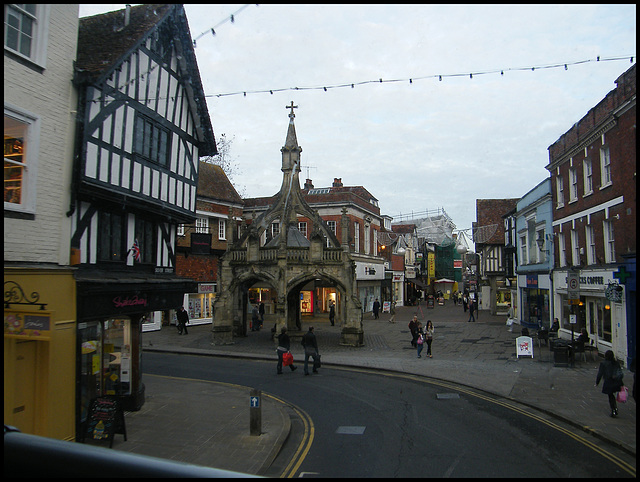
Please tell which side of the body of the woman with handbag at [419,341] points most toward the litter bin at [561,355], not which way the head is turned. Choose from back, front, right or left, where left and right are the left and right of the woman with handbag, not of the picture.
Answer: left

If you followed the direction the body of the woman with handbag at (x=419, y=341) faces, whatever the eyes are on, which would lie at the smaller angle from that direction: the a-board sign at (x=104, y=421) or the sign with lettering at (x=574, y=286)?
the a-board sign

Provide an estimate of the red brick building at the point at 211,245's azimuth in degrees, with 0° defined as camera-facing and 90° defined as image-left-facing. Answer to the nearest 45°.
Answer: approximately 315°

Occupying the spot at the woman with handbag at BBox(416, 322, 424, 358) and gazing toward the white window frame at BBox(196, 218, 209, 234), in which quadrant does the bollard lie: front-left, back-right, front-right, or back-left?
back-left

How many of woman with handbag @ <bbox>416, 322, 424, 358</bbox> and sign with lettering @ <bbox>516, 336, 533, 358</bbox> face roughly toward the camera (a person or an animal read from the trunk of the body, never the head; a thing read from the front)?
2

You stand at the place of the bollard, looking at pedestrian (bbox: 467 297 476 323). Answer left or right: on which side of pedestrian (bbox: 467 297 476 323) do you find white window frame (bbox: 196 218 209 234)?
left
